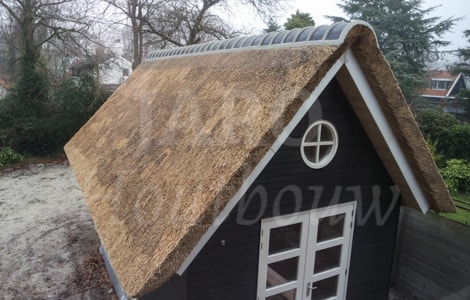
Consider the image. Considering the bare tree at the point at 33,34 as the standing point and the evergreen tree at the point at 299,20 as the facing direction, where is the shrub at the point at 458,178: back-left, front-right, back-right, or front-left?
front-right

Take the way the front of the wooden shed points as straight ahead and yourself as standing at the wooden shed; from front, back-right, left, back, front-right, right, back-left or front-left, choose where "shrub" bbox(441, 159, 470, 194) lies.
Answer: left

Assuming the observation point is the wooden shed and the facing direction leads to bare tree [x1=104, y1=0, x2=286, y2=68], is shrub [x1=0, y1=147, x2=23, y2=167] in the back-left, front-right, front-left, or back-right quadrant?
front-left

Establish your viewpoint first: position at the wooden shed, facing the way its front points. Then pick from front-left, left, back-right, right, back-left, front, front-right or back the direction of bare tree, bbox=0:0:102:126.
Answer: back

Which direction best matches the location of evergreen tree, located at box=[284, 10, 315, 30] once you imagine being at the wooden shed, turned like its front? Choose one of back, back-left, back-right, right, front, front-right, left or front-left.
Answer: back-left

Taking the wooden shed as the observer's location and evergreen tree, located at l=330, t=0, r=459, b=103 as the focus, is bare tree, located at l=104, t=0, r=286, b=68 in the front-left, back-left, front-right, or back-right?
front-left

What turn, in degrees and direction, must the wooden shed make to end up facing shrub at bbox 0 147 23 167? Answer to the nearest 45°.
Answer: approximately 180°

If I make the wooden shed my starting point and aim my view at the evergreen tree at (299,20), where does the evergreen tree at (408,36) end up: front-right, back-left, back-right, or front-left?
front-right

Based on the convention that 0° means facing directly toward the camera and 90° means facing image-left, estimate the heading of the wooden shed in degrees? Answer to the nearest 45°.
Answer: approximately 315°
